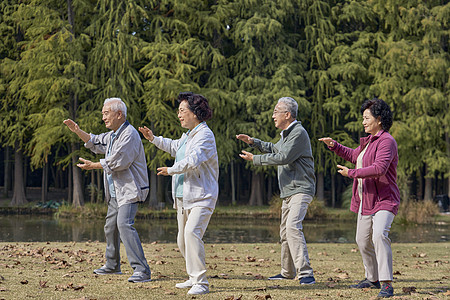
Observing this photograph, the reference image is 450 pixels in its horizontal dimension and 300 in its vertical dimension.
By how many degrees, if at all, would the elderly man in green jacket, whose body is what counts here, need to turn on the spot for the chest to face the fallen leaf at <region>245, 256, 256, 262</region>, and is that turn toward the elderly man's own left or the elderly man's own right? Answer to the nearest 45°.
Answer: approximately 90° to the elderly man's own right

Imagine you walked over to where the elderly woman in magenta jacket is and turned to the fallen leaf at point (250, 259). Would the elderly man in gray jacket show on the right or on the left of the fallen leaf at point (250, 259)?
left

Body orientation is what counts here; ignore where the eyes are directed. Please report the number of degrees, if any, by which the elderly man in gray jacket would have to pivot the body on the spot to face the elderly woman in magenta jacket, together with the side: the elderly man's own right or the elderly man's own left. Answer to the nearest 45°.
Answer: approximately 135° to the elderly man's own left

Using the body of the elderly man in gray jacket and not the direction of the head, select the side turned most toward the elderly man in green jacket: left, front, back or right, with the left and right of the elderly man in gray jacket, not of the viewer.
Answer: back

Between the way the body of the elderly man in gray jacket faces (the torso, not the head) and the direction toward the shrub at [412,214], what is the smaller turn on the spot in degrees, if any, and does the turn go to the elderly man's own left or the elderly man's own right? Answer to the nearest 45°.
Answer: approximately 135° to the elderly man's own right

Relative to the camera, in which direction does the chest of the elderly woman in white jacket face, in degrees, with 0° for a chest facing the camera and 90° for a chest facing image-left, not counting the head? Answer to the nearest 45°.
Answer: approximately 90°

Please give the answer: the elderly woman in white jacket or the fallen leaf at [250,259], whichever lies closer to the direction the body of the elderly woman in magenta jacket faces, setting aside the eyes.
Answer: the elderly woman in white jacket

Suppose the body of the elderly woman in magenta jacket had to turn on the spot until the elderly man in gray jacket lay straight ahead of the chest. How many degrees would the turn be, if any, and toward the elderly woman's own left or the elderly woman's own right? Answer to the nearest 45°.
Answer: approximately 45° to the elderly woman's own right

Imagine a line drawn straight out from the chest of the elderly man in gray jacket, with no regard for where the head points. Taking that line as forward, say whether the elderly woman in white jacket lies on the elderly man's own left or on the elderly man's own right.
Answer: on the elderly man's own left

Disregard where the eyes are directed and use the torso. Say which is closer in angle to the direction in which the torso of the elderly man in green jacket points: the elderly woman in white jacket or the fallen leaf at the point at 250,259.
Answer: the elderly woman in white jacket

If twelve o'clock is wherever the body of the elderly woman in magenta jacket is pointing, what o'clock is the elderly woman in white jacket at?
The elderly woman in white jacket is roughly at 1 o'clock from the elderly woman in magenta jacket.

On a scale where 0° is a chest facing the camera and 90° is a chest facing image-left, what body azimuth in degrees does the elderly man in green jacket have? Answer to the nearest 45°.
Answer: approximately 90°

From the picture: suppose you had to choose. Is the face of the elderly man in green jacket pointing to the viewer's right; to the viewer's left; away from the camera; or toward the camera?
to the viewer's left

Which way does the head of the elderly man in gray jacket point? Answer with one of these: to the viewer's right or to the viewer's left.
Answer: to the viewer's left
